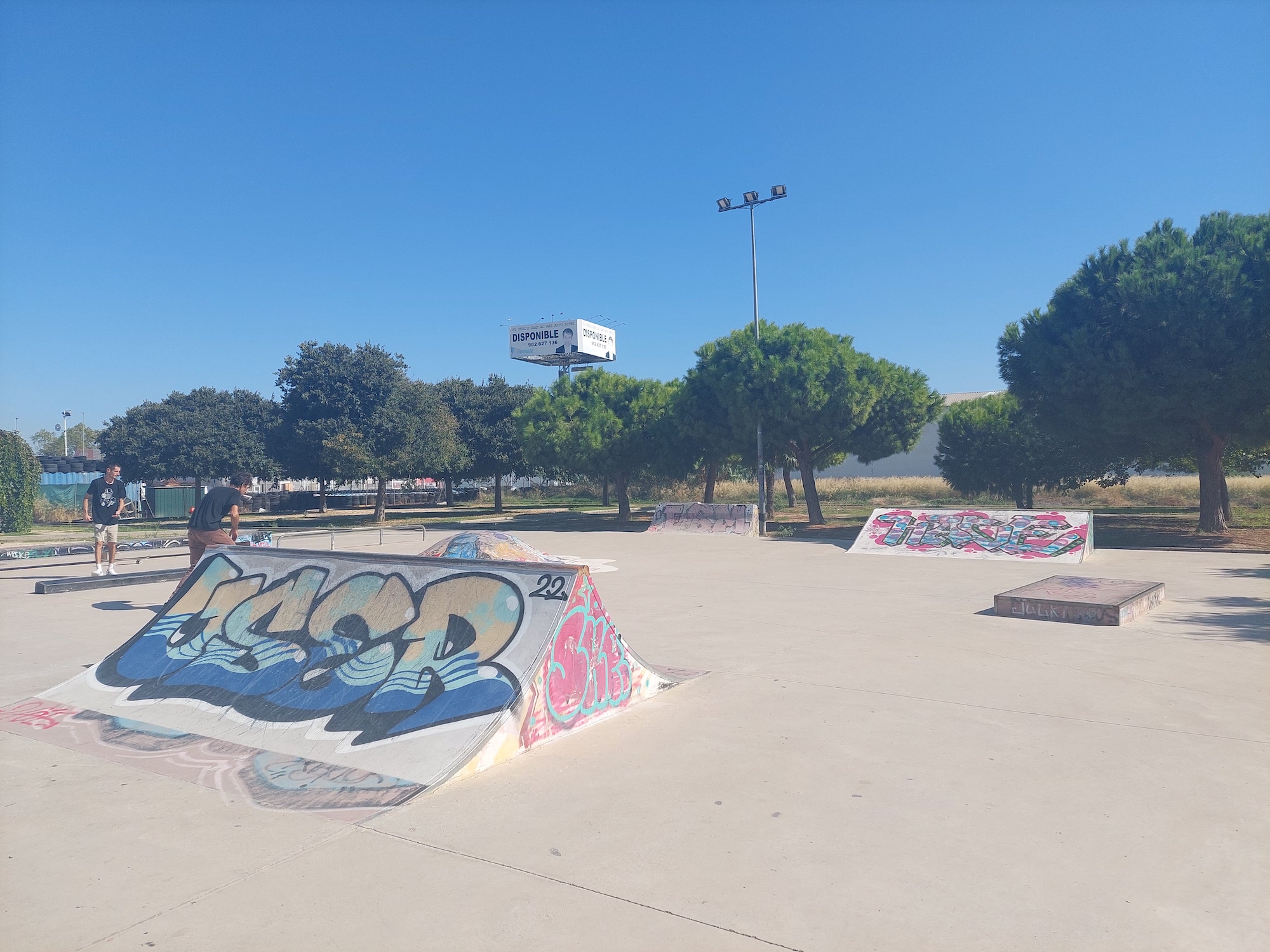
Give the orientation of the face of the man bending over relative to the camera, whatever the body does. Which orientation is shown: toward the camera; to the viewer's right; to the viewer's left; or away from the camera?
to the viewer's right

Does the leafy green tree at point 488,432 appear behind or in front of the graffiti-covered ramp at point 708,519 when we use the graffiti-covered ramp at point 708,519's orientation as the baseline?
behind

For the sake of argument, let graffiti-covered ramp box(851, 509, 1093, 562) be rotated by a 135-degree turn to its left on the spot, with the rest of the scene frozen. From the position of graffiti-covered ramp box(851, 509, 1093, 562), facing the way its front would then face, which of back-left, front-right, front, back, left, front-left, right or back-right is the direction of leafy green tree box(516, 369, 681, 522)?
left

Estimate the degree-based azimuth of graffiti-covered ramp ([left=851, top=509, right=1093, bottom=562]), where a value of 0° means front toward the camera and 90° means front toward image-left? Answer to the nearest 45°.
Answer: approximately 0°

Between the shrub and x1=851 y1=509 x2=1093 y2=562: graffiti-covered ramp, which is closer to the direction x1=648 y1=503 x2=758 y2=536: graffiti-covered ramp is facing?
the graffiti-covered ramp

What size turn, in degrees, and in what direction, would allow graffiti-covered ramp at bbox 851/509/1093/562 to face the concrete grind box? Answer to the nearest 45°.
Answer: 0° — it already faces it

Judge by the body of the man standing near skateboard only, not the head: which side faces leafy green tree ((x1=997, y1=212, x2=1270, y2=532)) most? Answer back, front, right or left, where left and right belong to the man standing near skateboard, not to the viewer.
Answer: left
